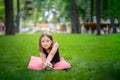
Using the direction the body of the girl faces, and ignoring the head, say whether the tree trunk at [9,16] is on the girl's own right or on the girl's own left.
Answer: on the girl's own right

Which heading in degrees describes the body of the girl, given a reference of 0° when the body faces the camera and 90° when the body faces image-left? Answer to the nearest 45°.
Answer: approximately 0°
